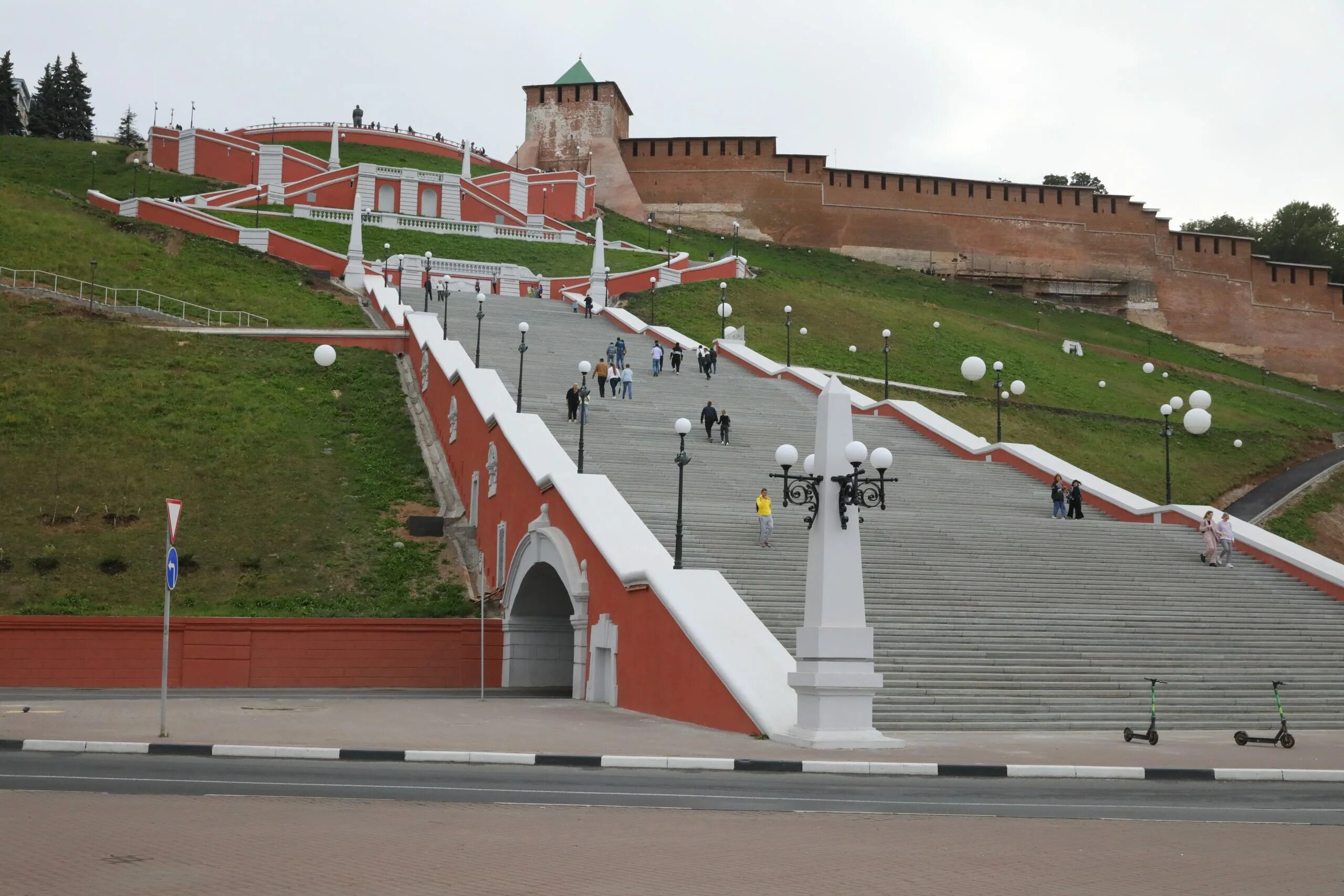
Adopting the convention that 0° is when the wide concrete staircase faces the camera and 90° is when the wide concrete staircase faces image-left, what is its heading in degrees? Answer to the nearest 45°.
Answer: approximately 0°

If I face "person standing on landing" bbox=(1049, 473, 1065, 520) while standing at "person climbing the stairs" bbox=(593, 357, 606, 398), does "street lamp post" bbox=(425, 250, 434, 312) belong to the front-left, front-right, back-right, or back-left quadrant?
back-left

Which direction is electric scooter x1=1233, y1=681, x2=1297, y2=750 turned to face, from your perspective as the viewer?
facing to the right of the viewer

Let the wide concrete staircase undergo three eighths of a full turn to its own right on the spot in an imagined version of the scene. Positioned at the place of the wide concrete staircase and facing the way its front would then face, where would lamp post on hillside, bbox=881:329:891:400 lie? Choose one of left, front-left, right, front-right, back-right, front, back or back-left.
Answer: front-right

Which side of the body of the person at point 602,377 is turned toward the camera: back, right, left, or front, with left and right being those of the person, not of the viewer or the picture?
back

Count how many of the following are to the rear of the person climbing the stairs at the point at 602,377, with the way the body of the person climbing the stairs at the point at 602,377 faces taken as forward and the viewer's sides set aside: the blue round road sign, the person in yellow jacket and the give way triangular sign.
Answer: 3

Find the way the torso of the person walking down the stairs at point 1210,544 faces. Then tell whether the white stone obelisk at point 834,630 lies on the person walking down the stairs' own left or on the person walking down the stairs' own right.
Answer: on the person walking down the stairs' own right

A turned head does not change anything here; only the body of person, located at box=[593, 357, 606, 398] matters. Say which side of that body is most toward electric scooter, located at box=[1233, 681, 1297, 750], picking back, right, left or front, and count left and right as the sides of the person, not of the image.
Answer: back
